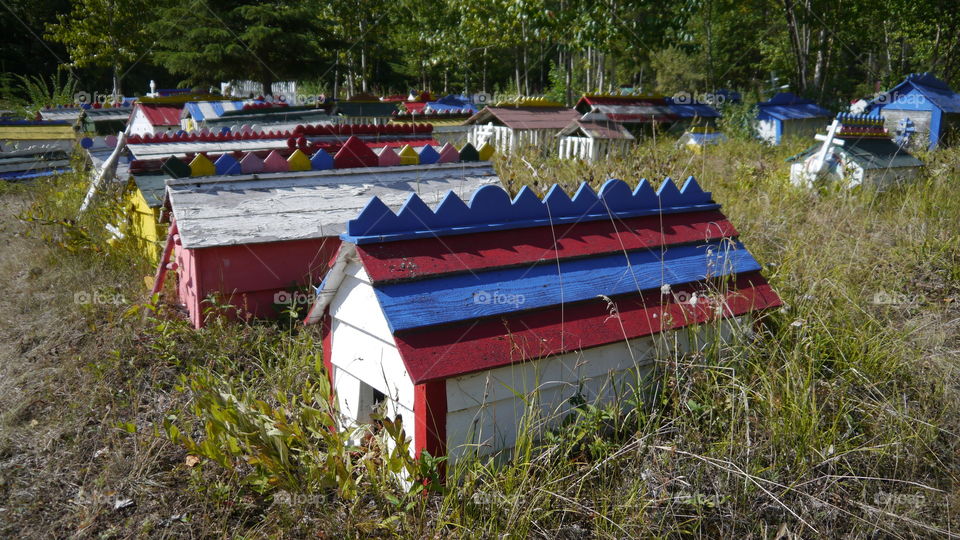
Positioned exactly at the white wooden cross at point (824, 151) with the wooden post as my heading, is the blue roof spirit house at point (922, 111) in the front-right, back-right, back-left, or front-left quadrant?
back-right

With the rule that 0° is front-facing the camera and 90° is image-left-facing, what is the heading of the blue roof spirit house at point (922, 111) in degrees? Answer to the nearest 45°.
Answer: approximately 45°

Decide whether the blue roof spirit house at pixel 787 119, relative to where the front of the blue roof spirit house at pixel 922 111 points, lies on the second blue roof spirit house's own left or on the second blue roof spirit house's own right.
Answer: on the second blue roof spirit house's own right

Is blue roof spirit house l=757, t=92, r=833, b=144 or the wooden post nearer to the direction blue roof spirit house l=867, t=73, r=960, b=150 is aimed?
the wooden post
